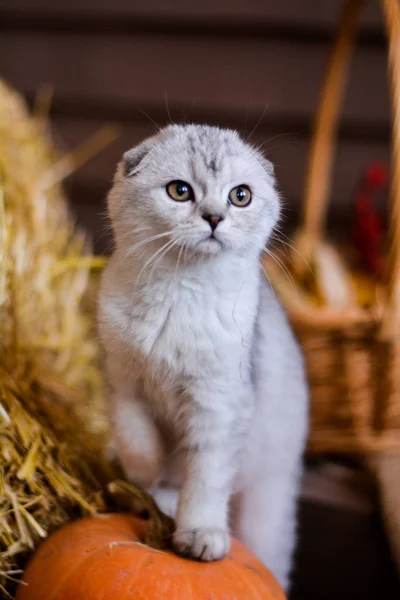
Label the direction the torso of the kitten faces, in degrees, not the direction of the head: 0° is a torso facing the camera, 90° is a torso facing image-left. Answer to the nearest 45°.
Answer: approximately 0°

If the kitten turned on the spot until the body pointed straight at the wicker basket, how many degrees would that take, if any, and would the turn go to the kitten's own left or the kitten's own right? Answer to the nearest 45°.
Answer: approximately 135° to the kitten's own left
